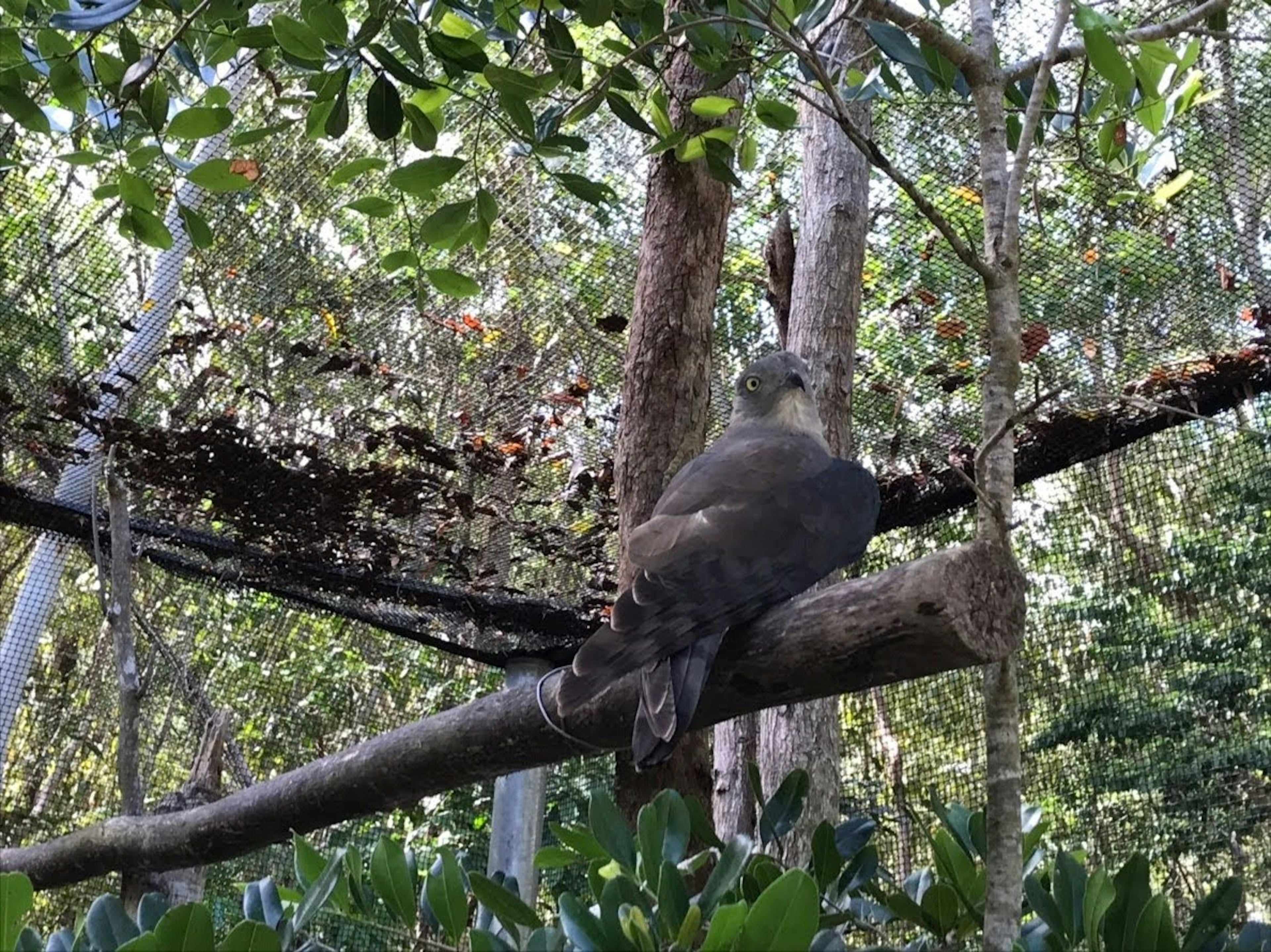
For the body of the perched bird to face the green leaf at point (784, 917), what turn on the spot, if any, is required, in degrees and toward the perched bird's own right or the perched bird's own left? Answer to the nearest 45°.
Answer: approximately 135° to the perched bird's own right

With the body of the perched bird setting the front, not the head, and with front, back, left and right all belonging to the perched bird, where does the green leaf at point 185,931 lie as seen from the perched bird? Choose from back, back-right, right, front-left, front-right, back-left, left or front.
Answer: back

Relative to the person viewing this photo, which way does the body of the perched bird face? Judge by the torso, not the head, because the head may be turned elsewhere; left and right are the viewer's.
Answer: facing away from the viewer and to the right of the viewer

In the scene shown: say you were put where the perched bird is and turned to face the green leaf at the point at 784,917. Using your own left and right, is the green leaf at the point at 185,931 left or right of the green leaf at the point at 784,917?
right

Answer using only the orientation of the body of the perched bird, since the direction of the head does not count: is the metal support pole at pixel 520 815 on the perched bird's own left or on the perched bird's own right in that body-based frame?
on the perched bird's own left

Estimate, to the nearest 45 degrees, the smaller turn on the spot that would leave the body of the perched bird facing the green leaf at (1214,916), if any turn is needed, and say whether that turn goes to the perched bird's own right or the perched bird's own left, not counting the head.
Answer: approximately 90° to the perched bird's own right
